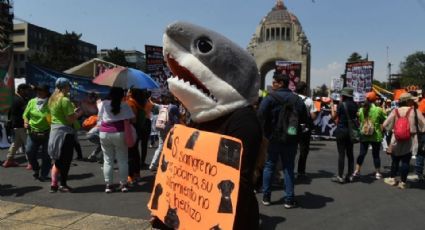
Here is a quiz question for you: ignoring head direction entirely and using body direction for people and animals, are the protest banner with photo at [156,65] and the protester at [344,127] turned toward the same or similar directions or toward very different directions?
very different directions

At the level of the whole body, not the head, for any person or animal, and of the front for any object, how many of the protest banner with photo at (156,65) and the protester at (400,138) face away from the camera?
1

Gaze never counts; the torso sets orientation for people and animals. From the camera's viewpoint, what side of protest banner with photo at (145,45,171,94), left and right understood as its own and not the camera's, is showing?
front

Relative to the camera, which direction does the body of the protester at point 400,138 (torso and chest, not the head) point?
away from the camera

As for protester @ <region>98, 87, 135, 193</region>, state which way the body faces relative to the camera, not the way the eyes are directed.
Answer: away from the camera

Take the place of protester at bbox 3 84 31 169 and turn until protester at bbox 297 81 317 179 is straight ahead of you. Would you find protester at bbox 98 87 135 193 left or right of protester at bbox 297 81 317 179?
right

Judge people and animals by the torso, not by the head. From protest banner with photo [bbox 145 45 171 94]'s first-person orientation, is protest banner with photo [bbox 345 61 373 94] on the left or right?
on its left

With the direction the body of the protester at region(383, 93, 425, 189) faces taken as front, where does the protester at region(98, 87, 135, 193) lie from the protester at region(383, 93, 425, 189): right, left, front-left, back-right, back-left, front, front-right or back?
back-left

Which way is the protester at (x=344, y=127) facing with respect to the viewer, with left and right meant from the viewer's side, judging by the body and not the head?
facing away from the viewer and to the left of the viewer

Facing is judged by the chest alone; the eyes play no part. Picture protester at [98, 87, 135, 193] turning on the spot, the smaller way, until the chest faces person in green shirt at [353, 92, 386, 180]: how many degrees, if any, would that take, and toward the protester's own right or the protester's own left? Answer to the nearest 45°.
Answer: approximately 90° to the protester's own right

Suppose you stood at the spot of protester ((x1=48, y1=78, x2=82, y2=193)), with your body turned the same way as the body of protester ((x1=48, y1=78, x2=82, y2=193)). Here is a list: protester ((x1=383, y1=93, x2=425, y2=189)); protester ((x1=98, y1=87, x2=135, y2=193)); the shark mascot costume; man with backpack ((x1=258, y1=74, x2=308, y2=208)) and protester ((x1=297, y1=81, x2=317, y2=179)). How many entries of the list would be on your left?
0

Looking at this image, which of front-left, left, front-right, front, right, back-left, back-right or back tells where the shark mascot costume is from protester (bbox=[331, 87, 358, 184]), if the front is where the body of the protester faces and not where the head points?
back-left

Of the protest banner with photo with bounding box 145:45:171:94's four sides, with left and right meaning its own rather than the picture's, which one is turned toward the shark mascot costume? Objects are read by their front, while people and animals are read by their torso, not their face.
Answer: front

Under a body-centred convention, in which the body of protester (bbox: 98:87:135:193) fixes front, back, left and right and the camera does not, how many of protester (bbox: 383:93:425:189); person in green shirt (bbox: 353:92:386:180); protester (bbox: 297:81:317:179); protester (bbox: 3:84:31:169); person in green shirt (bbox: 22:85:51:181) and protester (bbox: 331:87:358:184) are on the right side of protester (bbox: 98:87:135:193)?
4

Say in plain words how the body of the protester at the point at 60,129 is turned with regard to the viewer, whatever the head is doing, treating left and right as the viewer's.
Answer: facing away from the viewer and to the right of the viewer

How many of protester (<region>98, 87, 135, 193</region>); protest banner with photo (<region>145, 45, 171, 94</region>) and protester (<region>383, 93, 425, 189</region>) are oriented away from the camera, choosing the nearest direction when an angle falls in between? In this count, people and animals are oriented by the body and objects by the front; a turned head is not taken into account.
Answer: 2

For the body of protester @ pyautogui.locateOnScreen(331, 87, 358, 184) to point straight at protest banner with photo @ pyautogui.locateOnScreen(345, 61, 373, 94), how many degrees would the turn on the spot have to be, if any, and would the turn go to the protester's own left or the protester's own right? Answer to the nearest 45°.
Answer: approximately 45° to the protester's own right

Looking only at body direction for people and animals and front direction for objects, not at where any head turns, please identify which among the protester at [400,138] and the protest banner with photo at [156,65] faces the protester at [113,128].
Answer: the protest banner with photo

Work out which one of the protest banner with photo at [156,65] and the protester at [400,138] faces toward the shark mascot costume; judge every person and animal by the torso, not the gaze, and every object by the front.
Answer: the protest banner with photo
